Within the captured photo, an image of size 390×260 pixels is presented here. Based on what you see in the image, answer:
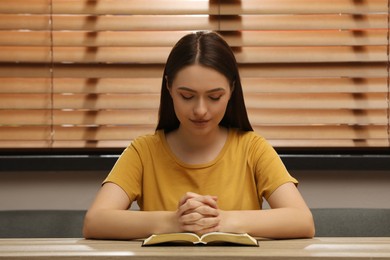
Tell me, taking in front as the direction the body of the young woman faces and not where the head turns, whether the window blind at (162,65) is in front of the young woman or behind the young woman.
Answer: behind

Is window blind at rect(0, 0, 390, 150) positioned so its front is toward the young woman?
yes

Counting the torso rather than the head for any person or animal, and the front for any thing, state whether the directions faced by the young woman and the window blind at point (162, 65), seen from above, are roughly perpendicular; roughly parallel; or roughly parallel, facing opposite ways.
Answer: roughly parallel

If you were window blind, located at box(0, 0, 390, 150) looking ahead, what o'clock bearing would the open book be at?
The open book is roughly at 12 o'clock from the window blind.

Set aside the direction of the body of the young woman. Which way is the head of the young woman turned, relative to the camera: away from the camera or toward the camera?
toward the camera

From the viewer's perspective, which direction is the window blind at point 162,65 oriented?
toward the camera

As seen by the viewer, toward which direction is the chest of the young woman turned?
toward the camera

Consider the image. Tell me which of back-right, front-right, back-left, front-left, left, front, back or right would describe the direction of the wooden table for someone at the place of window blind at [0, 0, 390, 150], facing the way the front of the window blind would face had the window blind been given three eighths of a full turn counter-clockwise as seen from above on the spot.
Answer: back-right

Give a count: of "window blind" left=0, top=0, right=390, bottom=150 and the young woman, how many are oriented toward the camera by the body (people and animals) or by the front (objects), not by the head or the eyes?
2

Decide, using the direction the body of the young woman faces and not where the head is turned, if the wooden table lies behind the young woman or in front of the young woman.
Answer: in front
